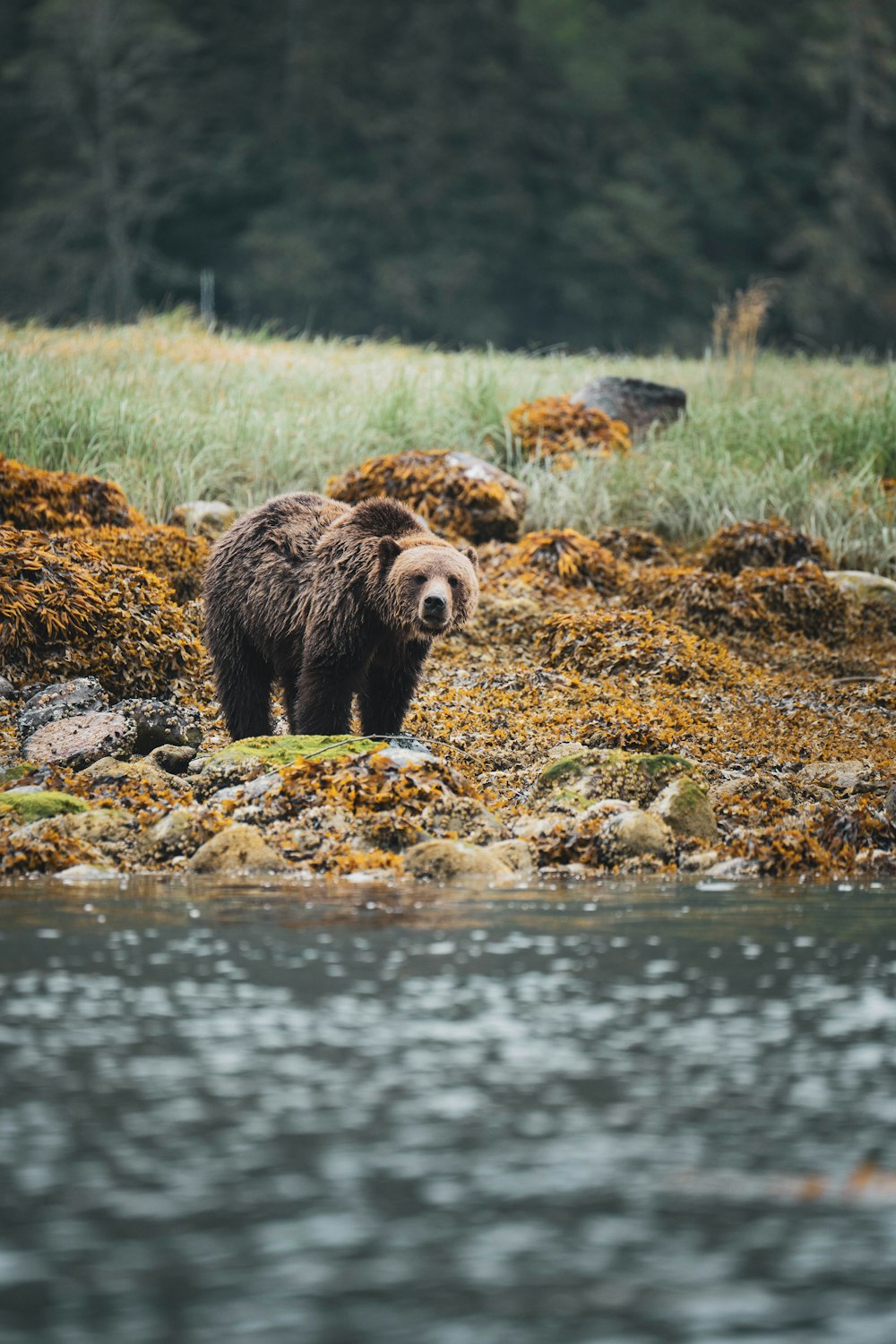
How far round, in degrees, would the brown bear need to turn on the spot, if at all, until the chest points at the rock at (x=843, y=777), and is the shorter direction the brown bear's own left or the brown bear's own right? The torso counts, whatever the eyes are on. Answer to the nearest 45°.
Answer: approximately 45° to the brown bear's own left

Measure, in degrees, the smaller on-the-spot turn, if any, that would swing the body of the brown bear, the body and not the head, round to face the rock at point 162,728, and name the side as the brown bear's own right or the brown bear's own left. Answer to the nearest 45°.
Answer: approximately 180°

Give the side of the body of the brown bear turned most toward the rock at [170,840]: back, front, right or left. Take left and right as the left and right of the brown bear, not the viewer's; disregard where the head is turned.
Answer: right

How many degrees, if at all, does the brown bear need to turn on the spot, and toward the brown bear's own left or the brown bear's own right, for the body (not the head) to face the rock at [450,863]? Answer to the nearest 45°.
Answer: approximately 45° to the brown bear's own right

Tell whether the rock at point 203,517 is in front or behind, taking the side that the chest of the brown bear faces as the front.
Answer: behind

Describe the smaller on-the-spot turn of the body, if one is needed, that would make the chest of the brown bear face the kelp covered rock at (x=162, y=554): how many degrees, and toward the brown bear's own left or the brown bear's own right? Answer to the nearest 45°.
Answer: approximately 135° to the brown bear's own left

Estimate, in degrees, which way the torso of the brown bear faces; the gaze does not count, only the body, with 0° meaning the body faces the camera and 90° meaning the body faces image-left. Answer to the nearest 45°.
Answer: approximately 315°

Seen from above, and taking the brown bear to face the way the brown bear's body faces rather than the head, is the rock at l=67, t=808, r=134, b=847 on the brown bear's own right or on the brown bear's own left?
on the brown bear's own right

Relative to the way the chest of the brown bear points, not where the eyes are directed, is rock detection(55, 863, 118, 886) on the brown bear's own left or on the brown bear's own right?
on the brown bear's own right
